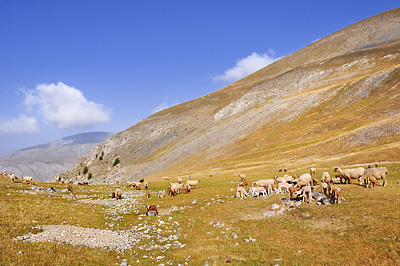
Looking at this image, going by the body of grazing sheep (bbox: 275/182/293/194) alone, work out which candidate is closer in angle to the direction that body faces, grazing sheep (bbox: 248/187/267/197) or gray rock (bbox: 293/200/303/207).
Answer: the grazing sheep

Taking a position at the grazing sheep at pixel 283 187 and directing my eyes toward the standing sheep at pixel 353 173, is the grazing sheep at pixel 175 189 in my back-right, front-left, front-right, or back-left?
back-left

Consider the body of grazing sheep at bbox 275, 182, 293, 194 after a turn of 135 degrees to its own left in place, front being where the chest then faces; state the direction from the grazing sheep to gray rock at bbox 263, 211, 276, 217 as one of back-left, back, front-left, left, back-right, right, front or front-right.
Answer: front-right

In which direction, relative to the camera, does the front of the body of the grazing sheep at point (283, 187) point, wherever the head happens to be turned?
to the viewer's left

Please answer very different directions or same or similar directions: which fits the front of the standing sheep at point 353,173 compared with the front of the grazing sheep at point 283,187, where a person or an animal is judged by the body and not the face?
same or similar directions

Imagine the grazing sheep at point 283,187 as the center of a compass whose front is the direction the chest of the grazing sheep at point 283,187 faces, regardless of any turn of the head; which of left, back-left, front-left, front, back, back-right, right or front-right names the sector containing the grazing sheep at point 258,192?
front

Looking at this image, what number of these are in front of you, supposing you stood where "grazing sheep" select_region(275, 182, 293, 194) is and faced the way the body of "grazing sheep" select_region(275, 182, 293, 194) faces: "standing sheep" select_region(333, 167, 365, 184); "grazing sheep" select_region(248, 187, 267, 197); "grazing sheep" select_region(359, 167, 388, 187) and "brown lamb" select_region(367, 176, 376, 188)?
1

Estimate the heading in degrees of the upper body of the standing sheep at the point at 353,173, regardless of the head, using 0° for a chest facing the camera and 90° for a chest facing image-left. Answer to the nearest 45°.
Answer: approximately 90°
